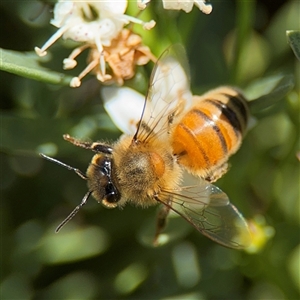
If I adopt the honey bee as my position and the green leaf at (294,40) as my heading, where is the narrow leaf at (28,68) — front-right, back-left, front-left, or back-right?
back-left

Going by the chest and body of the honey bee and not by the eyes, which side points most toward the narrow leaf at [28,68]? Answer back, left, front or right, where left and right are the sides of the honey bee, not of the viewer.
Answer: front

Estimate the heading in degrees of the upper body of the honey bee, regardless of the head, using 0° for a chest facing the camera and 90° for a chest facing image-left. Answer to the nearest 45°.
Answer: approximately 90°
